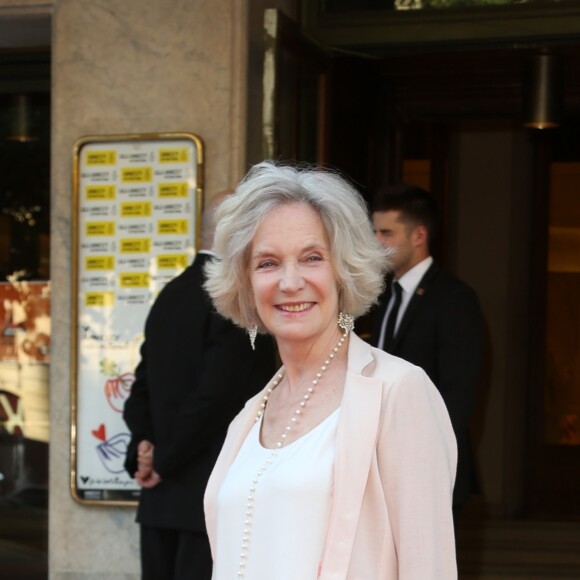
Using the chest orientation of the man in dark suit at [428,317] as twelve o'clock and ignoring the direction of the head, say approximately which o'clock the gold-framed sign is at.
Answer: The gold-framed sign is roughly at 2 o'clock from the man in dark suit.

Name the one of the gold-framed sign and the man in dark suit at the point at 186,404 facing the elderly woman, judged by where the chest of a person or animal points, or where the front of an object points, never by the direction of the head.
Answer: the gold-framed sign

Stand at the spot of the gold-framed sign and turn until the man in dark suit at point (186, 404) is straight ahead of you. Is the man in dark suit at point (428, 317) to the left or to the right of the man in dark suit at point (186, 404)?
left

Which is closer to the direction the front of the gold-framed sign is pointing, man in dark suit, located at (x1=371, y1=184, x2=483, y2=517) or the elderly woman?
the elderly woman

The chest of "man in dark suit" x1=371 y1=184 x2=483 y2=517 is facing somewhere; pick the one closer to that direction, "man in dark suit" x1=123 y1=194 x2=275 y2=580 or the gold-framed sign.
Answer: the man in dark suit

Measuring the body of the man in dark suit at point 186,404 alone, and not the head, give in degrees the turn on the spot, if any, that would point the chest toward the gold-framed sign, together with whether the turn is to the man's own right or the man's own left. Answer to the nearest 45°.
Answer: approximately 45° to the man's own left

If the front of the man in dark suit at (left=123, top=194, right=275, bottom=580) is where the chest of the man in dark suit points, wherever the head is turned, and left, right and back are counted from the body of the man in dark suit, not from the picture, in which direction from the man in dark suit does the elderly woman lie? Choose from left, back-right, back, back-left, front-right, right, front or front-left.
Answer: back-right

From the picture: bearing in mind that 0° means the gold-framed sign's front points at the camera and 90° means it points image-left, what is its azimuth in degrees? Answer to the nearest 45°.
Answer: approximately 0°

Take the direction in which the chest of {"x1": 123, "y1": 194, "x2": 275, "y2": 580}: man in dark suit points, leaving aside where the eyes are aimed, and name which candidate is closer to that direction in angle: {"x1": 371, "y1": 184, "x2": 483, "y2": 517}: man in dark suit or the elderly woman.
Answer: the man in dark suit

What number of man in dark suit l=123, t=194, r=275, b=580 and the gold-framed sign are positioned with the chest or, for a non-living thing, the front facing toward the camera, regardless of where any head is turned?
1

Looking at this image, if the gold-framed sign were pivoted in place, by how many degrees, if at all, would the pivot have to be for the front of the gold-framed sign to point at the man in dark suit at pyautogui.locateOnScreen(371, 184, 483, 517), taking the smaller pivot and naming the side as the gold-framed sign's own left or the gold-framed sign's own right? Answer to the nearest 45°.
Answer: approximately 45° to the gold-framed sign's own left

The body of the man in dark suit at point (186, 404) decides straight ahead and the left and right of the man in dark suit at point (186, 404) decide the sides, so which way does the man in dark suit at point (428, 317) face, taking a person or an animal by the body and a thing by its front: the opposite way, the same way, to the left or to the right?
the opposite way

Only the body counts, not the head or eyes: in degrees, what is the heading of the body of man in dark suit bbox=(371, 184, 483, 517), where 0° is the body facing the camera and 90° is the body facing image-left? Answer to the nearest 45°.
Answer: approximately 45°

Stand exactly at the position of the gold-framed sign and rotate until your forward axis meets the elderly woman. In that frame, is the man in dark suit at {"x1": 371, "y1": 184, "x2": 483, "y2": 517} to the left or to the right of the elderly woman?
left
